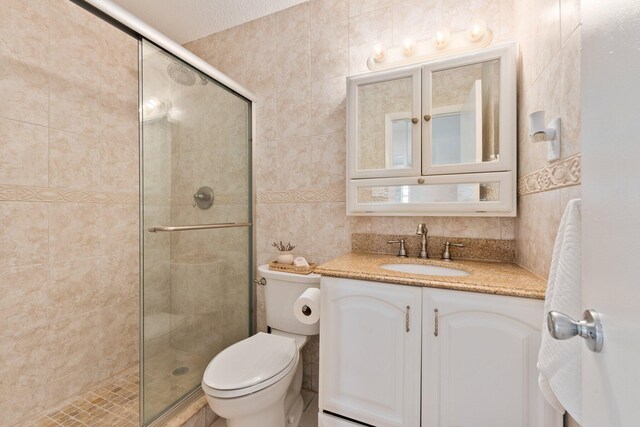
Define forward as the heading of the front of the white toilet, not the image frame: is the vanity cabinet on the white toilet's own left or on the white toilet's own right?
on the white toilet's own left

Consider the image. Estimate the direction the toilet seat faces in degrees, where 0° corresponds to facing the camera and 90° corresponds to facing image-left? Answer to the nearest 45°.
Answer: approximately 45°

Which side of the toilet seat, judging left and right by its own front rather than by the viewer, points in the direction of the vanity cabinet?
left

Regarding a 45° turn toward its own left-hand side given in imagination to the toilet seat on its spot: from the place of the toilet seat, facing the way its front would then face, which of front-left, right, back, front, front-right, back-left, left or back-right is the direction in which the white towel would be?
front-left

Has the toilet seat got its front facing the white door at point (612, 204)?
no
